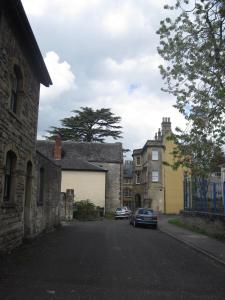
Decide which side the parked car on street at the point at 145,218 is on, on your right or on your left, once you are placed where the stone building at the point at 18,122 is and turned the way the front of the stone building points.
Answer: on your left

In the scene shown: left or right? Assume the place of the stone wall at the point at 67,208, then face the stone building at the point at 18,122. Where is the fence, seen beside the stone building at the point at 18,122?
left

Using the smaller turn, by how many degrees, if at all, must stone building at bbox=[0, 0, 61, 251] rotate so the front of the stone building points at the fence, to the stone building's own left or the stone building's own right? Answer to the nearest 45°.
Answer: approximately 45° to the stone building's own left

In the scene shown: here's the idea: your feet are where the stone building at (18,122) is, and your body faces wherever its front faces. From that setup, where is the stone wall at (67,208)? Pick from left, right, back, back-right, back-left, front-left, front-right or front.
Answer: left

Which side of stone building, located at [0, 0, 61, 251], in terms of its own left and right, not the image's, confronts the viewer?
right

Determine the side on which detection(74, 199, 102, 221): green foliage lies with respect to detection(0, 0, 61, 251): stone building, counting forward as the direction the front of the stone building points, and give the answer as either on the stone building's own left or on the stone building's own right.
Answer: on the stone building's own left

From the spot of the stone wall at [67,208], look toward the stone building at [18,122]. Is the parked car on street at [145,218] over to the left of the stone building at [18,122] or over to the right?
left

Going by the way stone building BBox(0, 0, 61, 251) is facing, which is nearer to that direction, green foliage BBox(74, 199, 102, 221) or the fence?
the fence
